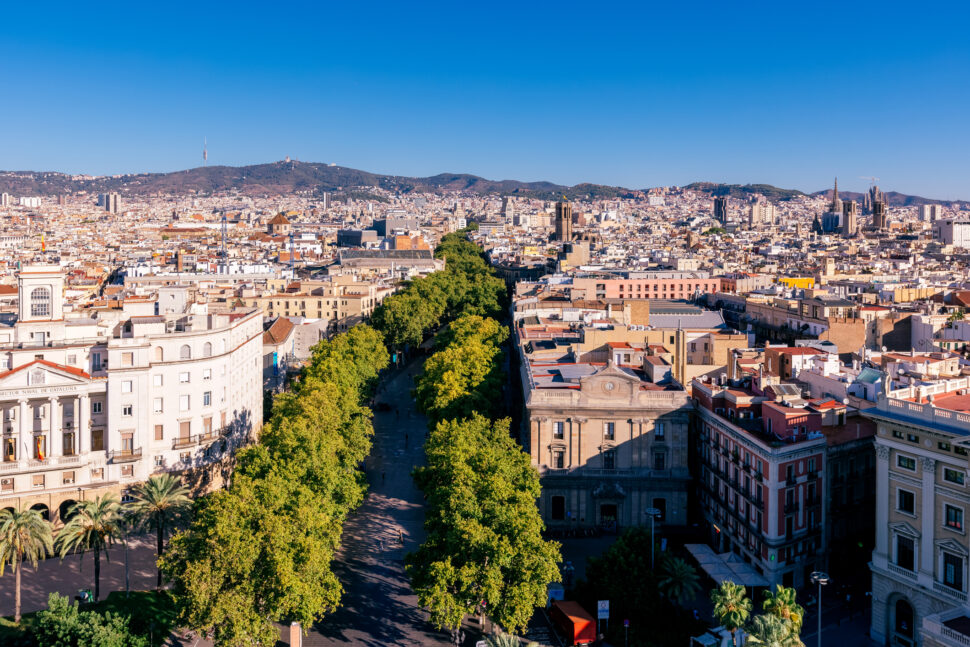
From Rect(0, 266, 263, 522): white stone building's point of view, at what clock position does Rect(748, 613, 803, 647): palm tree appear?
The palm tree is roughly at 11 o'clock from the white stone building.

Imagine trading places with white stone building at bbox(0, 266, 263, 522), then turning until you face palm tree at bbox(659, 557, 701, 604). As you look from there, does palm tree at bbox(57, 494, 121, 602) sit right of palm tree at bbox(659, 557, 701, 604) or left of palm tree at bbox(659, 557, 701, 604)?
right

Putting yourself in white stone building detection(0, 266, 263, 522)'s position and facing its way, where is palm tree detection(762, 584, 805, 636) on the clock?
The palm tree is roughly at 11 o'clock from the white stone building.

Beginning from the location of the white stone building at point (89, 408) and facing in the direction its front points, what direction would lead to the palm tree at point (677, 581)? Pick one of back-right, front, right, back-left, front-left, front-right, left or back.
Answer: front-left

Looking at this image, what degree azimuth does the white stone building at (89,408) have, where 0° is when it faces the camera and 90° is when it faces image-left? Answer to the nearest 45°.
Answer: approximately 0°

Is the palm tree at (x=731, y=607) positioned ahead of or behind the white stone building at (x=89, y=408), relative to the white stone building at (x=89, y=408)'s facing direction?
ahead

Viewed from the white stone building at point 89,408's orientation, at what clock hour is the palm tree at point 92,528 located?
The palm tree is roughly at 12 o'clock from the white stone building.

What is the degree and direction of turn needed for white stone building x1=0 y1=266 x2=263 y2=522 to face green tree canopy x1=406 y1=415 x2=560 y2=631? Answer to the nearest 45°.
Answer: approximately 45° to its left

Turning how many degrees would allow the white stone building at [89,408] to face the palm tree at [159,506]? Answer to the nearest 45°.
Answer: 0° — it already faces it

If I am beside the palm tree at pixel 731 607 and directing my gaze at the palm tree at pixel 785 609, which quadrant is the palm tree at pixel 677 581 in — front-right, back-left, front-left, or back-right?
back-left
